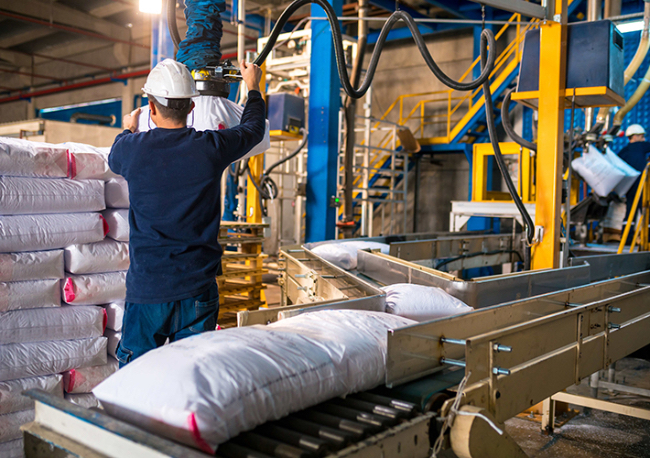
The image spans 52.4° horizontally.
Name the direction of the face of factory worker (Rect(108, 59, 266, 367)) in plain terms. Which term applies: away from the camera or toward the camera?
away from the camera

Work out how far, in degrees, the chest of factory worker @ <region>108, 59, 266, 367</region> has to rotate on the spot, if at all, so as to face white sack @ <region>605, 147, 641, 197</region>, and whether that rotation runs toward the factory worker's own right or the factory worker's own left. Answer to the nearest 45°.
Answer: approximately 45° to the factory worker's own right

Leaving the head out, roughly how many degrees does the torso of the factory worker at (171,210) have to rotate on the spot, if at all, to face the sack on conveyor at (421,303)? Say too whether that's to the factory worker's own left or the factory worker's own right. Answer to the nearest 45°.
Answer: approximately 90° to the factory worker's own right

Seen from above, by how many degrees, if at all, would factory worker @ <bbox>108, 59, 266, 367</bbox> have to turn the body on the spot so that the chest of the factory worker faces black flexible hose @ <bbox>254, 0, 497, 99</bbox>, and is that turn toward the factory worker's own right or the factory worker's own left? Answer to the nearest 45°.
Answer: approximately 45° to the factory worker's own right

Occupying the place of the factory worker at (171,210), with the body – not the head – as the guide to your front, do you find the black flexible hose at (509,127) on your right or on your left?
on your right

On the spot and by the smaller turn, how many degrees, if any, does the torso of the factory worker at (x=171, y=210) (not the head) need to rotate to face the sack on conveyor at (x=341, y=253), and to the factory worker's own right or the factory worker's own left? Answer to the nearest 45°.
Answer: approximately 45° to the factory worker's own right

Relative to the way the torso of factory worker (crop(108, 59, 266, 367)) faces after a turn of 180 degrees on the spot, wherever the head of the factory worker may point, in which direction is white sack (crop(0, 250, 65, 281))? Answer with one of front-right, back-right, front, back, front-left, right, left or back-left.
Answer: back-right

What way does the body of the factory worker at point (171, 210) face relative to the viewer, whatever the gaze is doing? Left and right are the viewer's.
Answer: facing away from the viewer

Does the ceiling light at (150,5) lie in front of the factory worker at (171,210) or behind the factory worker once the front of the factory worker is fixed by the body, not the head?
in front
